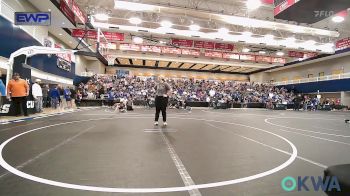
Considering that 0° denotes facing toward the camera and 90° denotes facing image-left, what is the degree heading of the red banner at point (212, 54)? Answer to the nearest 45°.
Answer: approximately 0°

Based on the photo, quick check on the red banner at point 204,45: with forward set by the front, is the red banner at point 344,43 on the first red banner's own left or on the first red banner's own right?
on the first red banner's own left

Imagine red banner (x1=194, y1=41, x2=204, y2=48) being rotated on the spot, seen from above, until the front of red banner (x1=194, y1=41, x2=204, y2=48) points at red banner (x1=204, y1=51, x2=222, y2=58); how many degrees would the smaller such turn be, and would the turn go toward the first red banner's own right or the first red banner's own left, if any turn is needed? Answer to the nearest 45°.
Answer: approximately 135° to the first red banner's own left

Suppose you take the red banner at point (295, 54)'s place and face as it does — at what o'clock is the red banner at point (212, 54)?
the red banner at point (212, 54) is roughly at 2 o'clock from the red banner at point (295, 54).

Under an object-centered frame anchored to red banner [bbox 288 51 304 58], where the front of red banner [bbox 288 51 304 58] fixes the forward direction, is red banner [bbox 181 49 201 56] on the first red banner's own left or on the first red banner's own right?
on the first red banner's own right
